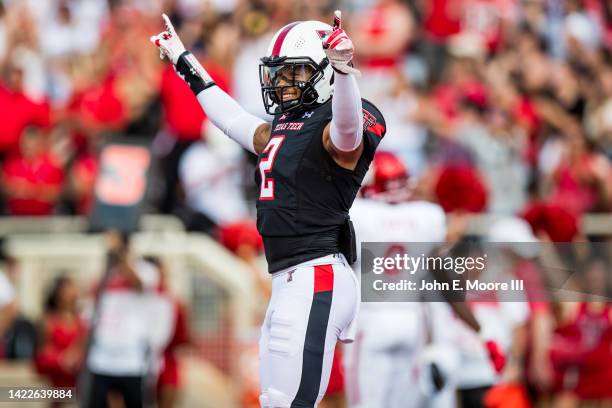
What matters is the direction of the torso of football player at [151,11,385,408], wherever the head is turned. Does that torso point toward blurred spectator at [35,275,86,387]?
no

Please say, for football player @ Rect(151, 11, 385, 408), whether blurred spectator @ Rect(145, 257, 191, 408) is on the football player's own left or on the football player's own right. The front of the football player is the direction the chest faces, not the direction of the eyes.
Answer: on the football player's own right

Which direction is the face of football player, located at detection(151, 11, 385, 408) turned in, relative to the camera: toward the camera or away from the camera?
toward the camera

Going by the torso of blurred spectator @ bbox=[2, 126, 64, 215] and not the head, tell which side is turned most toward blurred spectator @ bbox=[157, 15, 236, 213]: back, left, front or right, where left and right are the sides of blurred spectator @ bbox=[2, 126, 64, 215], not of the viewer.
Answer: left

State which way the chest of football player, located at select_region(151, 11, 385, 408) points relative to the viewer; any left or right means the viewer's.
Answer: facing the viewer and to the left of the viewer

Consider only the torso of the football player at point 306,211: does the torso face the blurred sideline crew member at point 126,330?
no

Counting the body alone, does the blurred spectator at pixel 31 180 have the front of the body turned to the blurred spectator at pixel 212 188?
no

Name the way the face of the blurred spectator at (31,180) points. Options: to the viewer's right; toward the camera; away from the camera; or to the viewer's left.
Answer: toward the camera

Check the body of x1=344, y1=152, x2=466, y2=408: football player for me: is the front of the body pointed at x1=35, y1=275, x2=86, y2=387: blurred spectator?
no

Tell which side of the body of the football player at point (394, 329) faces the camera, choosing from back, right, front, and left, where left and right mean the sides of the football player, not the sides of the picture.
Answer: front

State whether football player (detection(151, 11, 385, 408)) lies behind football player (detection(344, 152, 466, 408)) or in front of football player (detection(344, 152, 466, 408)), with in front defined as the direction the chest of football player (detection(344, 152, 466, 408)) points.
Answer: in front

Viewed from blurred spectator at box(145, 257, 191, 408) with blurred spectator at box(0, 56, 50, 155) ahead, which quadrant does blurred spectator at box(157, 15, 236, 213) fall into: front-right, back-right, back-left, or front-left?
front-right

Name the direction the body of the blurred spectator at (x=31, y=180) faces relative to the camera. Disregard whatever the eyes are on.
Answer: toward the camera

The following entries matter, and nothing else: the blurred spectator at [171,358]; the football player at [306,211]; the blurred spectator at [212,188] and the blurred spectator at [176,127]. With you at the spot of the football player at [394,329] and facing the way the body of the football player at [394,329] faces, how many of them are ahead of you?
1
